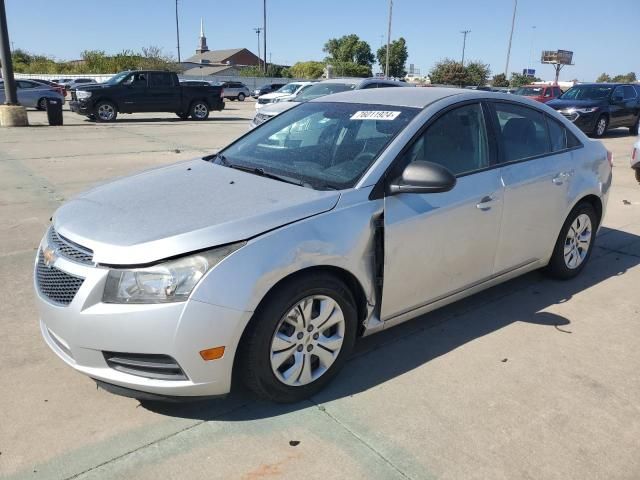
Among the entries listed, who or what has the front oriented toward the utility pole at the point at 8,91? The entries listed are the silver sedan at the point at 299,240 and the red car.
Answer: the red car

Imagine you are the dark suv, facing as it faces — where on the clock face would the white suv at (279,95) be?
The white suv is roughly at 1 o'clock from the dark suv.

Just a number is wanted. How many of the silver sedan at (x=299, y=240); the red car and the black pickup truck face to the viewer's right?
0

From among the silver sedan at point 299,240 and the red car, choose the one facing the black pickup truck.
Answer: the red car

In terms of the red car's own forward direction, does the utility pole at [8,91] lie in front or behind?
in front

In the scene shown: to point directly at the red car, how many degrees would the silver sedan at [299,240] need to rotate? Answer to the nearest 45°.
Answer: approximately 180°

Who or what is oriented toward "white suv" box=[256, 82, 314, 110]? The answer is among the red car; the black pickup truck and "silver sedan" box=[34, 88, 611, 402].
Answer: the red car

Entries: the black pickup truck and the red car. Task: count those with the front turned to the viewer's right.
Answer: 0

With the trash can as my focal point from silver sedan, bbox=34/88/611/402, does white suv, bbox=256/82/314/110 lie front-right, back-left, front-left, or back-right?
front-right

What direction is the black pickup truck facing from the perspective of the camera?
to the viewer's left

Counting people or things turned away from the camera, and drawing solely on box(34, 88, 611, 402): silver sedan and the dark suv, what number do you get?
0

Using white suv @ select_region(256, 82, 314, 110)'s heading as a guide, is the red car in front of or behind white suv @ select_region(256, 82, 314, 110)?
behind

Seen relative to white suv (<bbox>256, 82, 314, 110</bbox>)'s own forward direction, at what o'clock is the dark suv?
The dark suv is roughly at 8 o'clock from the white suv.

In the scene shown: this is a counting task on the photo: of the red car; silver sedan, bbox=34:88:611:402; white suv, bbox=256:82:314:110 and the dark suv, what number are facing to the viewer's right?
0

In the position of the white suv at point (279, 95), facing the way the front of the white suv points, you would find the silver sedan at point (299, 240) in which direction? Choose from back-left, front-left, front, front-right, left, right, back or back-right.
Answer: front-left

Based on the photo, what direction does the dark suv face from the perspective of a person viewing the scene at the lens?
facing the viewer and to the left of the viewer
